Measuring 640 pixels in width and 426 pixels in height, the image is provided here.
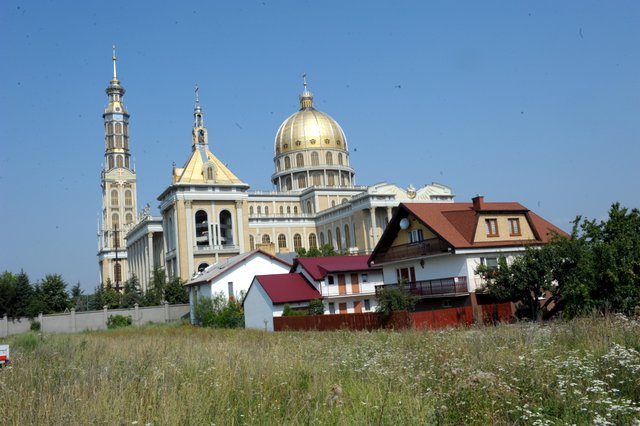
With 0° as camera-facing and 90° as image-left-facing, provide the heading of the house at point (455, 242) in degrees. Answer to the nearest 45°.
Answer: approximately 45°

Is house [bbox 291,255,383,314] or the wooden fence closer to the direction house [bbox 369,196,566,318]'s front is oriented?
the wooden fence

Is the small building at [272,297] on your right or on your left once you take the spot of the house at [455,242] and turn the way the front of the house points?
on your right

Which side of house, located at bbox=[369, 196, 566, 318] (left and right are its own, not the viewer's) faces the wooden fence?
front

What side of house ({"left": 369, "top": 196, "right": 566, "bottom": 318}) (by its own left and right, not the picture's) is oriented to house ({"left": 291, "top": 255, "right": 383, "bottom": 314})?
right
